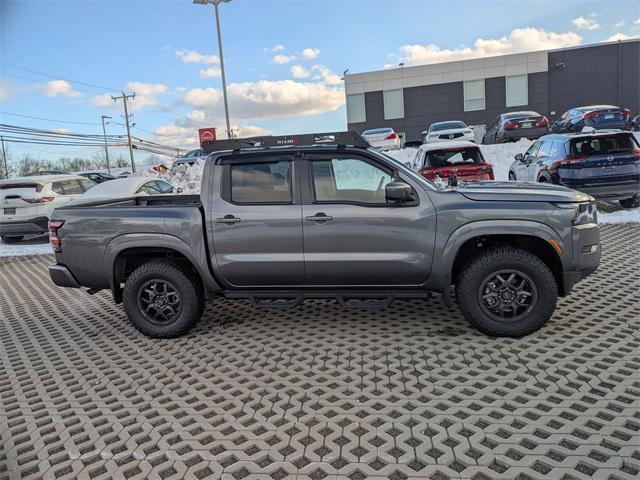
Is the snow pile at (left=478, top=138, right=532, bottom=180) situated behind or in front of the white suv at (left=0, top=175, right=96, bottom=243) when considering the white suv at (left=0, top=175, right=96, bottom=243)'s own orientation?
in front

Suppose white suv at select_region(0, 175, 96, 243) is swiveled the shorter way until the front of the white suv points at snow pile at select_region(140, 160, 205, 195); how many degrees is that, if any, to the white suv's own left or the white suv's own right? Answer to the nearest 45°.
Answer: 0° — it already faces it

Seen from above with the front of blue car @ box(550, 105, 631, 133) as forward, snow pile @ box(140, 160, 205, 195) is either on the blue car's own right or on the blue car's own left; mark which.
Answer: on the blue car's own left

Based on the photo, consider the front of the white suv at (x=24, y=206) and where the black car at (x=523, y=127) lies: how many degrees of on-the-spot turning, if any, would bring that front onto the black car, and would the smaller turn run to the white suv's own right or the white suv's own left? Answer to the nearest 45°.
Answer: approximately 45° to the white suv's own right

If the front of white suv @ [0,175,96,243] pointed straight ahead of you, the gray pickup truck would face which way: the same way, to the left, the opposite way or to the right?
to the right

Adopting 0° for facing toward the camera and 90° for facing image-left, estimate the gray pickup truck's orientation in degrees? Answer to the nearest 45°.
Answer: approximately 270°

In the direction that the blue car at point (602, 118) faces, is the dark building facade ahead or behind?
ahead

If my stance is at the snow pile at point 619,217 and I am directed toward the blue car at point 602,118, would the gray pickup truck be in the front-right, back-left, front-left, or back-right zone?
back-left

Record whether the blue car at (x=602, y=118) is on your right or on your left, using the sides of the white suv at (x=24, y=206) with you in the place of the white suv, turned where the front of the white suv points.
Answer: on your right

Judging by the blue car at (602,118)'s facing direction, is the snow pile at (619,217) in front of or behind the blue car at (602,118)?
behind

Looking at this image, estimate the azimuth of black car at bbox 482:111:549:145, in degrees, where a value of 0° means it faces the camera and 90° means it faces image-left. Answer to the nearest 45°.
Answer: approximately 135°

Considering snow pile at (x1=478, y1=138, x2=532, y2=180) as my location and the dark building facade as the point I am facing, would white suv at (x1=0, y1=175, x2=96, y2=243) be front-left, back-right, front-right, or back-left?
back-left

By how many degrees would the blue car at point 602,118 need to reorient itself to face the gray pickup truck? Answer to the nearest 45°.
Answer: approximately 135° to its left

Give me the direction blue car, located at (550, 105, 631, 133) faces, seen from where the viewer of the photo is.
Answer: facing away from the viewer and to the left of the viewer
